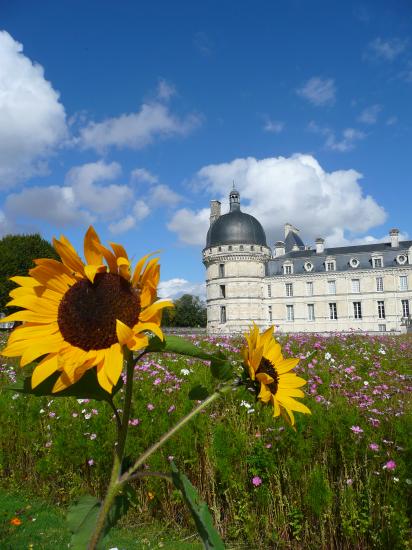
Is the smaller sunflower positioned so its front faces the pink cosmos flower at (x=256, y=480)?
no

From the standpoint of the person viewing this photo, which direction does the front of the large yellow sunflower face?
facing the viewer

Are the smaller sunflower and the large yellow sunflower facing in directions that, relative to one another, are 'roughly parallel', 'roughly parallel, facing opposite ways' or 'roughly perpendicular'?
roughly perpendicular

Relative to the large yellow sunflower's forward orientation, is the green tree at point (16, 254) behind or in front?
behind

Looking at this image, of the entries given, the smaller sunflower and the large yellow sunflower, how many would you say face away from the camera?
0

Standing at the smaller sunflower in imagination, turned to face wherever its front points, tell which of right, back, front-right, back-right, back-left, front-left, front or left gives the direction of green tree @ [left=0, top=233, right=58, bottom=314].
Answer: back

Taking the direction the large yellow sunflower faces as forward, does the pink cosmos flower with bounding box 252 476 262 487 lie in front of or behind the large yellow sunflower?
behind

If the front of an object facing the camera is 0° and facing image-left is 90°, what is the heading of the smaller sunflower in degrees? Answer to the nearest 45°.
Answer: approximately 315°

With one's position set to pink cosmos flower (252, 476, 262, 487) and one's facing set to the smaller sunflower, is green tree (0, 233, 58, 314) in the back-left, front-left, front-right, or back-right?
back-right
